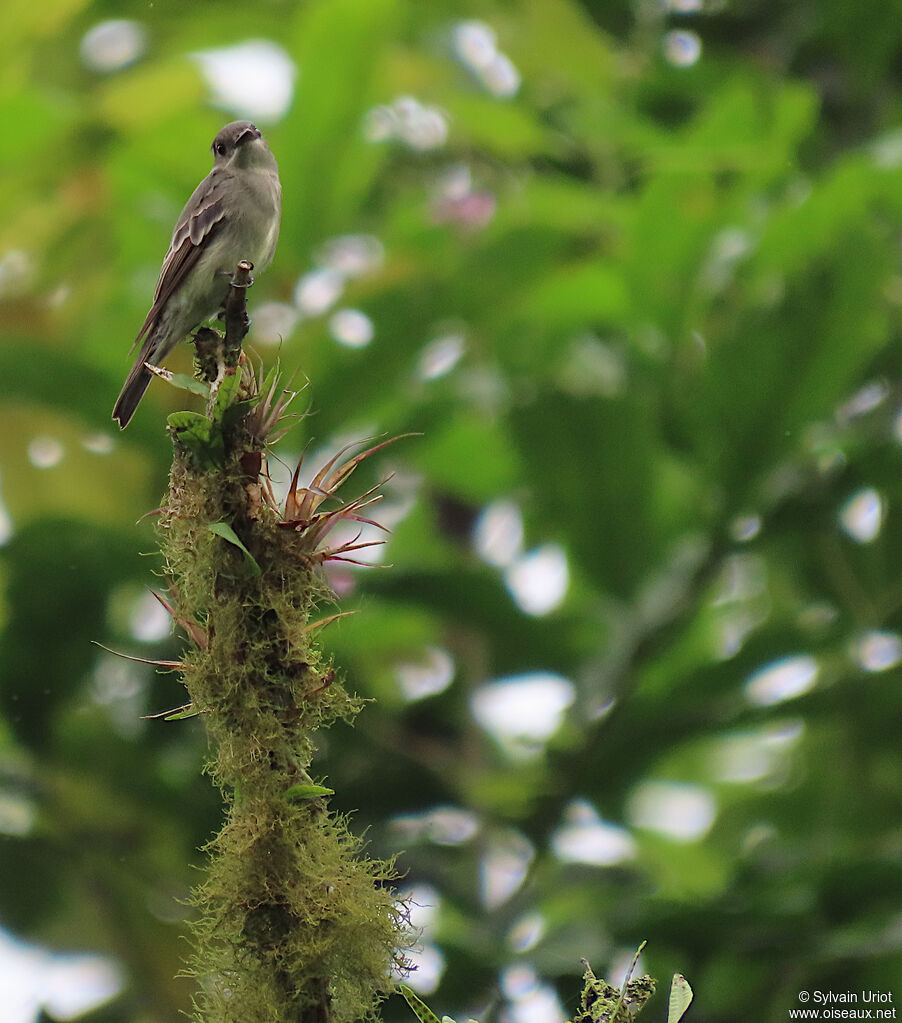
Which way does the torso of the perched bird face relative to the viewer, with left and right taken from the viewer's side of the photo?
facing the viewer and to the right of the viewer
